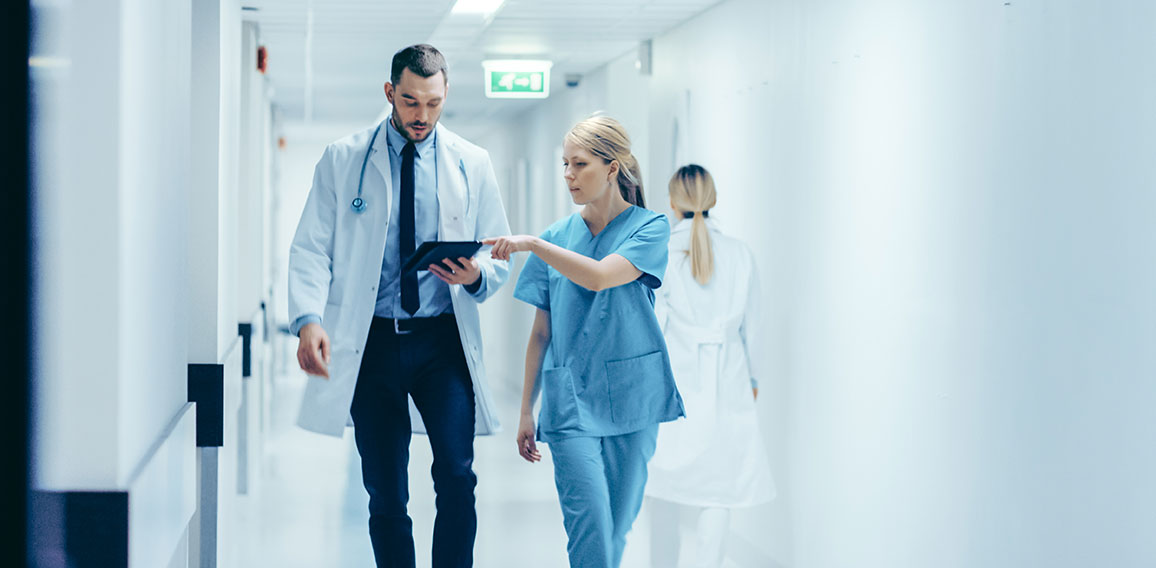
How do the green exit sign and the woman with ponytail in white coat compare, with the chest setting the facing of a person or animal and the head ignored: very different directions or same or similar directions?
very different directions

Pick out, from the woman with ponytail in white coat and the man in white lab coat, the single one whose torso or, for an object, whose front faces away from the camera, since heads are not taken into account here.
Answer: the woman with ponytail in white coat

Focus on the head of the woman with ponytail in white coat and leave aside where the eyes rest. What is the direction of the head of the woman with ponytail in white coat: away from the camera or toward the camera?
away from the camera

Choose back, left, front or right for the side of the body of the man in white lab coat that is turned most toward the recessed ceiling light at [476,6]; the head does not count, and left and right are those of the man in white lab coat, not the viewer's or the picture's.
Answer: back

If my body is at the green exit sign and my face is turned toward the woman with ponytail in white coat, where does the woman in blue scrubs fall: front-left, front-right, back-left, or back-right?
front-right

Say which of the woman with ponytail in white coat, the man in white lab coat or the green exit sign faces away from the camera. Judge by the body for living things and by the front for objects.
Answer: the woman with ponytail in white coat

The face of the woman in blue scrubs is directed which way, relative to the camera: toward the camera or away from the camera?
toward the camera

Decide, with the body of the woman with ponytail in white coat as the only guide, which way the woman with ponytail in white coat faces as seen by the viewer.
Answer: away from the camera

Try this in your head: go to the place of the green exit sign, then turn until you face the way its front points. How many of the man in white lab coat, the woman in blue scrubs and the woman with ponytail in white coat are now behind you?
0

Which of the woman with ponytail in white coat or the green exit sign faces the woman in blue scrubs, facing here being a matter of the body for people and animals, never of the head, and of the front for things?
the green exit sign

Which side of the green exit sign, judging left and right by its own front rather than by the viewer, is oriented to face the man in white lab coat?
front

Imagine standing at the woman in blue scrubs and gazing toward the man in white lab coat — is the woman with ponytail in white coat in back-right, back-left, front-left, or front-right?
back-right

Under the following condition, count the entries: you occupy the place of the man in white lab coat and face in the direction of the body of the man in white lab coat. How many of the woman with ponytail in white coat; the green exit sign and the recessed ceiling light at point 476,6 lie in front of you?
0

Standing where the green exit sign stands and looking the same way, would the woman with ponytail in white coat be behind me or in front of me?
in front

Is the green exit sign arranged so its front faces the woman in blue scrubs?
yes

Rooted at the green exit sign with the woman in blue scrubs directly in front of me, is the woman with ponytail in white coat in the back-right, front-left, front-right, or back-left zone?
front-left

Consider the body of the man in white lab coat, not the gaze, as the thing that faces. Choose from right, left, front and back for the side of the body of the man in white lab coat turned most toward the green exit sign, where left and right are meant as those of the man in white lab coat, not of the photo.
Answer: back

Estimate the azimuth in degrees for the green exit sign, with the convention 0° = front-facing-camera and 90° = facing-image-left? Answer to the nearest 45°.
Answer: approximately 0°

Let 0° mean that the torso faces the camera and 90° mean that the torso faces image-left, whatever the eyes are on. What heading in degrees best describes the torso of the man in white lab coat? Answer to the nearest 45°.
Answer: approximately 0°
